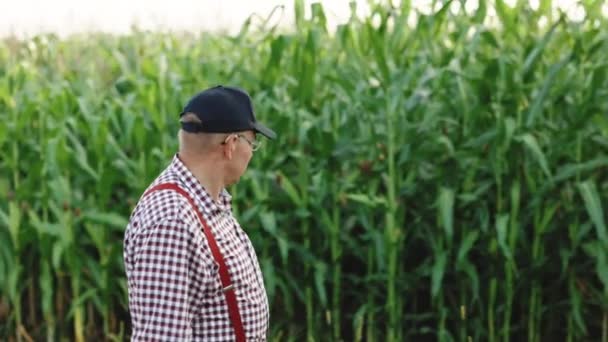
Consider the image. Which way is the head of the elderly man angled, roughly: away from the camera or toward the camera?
away from the camera

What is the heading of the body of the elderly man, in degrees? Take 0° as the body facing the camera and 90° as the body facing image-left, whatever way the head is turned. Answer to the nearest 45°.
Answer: approximately 270°
